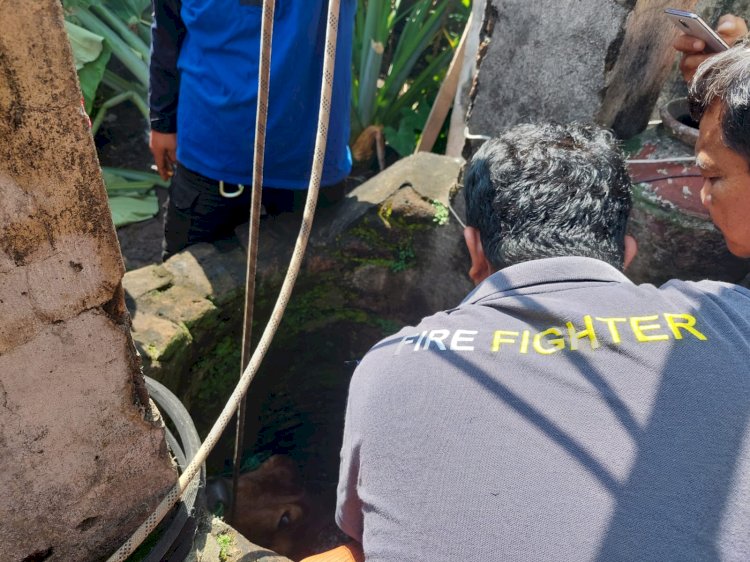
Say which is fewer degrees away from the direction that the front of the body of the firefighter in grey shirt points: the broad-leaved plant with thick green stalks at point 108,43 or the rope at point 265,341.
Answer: the broad-leaved plant with thick green stalks

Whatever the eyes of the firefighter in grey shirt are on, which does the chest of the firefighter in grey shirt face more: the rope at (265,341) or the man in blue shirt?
the man in blue shirt

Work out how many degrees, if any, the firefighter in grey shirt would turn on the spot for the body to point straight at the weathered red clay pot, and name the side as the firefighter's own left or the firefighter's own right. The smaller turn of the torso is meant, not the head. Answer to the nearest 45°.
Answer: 0° — they already face it

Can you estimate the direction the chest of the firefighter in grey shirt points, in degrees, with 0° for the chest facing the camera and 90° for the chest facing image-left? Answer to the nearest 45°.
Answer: approximately 180°

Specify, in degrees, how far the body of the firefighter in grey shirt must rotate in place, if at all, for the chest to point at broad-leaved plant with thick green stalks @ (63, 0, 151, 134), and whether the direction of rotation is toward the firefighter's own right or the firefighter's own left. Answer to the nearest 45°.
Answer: approximately 45° to the firefighter's own left

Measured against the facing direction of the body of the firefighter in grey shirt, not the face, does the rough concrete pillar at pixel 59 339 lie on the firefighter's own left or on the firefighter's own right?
on the firefighter's own left

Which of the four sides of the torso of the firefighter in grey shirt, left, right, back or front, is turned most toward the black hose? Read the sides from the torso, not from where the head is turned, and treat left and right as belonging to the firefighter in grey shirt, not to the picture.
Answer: left

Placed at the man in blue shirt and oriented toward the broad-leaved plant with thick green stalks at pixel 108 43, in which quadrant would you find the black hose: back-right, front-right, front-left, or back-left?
back-left
